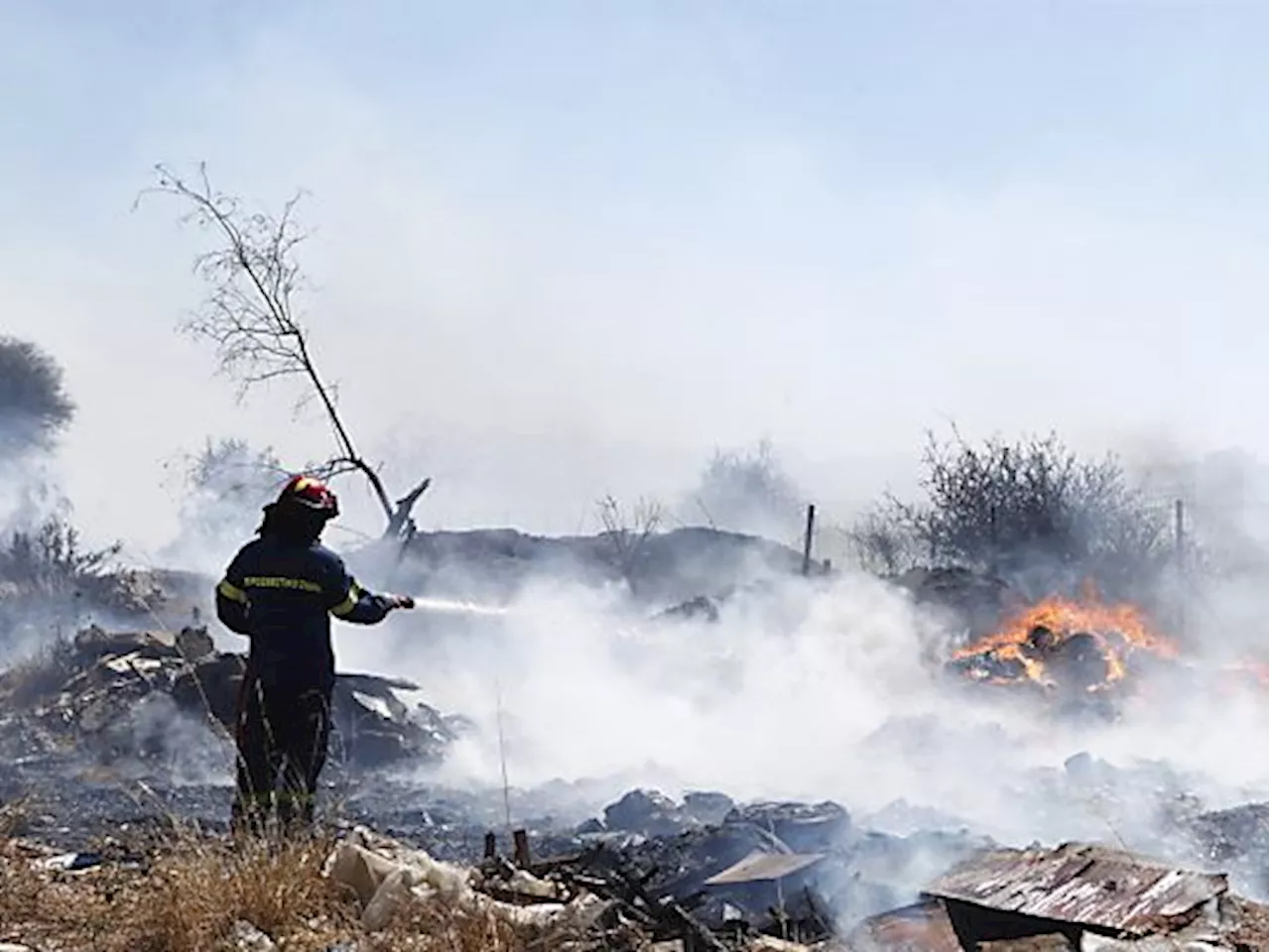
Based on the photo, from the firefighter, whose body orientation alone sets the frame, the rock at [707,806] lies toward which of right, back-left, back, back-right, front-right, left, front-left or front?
right

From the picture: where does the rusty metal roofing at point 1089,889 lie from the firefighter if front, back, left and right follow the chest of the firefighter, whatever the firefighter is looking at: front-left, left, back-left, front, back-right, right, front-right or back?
right

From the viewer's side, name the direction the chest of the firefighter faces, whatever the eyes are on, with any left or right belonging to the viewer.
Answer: facing away from the viewer and to the right of the viewer

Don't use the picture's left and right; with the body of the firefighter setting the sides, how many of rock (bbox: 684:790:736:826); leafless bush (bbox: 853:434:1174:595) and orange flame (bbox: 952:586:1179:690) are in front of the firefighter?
3

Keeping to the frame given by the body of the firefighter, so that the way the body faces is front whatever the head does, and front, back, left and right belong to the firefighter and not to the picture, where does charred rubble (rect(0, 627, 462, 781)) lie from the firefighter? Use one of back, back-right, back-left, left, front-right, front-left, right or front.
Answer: front-left

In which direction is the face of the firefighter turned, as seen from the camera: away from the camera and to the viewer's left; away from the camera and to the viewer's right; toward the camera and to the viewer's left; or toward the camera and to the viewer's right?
away from the camera and to the viewer's right

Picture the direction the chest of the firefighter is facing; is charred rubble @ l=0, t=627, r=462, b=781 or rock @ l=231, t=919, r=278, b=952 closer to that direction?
the charred rubble

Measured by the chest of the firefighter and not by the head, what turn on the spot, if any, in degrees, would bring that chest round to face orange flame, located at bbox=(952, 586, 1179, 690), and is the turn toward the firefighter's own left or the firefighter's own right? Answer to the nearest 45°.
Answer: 0° — they already face it

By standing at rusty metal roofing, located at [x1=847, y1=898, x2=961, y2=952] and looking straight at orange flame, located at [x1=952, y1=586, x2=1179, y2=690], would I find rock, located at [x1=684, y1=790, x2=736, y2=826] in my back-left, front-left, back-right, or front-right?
front-left

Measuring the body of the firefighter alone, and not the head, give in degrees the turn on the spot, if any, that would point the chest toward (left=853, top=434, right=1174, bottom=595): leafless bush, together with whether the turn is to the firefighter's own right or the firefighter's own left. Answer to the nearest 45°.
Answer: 0° — they already face it

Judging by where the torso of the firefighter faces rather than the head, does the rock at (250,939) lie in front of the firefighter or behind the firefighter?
behind

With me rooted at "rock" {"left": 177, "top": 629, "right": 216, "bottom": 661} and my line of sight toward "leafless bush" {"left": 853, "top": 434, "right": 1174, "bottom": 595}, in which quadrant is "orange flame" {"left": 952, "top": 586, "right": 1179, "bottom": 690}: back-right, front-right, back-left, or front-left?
front-right

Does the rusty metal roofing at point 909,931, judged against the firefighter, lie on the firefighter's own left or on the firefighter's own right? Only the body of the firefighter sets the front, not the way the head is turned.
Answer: on the firefighter's own right
